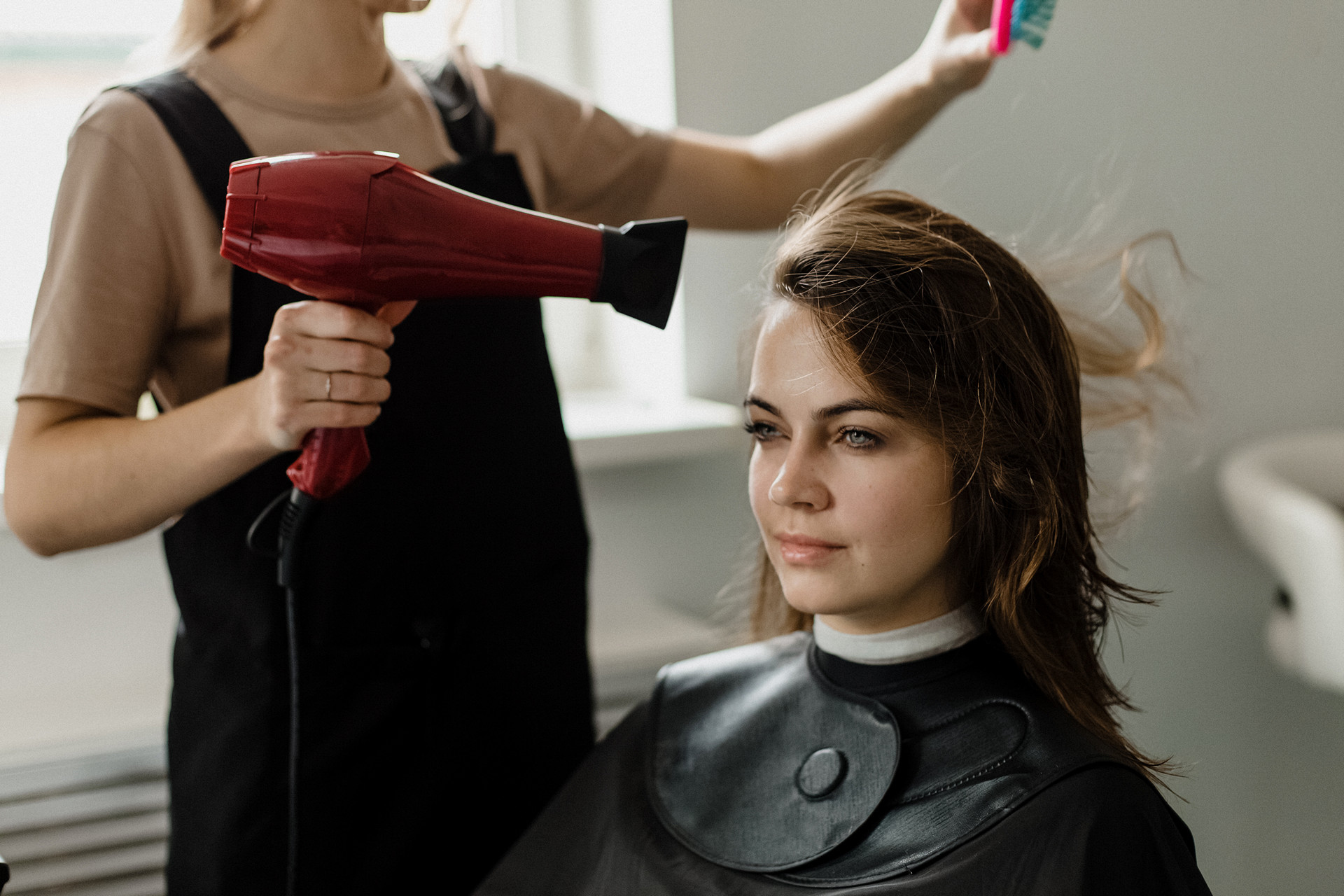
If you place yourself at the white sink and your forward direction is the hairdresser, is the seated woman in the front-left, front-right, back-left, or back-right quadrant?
front-left

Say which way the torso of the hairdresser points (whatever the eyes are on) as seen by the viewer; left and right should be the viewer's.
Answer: facing the viewer and to the right of the viewer

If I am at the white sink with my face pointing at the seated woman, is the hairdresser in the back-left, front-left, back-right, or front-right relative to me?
front-right

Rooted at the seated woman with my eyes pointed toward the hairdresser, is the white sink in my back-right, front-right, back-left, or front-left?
back-right

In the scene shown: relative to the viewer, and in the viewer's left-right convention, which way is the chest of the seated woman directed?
facing the viewer and to the left of the viewer

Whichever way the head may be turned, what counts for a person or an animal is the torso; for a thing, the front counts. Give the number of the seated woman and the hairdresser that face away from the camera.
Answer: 0

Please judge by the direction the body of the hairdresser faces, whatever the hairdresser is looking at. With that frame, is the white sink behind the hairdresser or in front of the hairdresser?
in front

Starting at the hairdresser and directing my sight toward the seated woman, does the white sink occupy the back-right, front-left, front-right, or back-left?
front-left

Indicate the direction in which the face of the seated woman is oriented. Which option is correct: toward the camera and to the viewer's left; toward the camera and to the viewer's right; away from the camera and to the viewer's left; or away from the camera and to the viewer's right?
toward the camera and to the viewer's left
